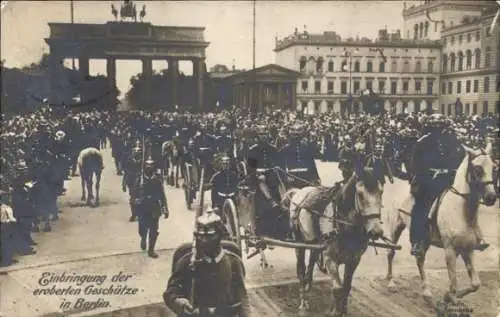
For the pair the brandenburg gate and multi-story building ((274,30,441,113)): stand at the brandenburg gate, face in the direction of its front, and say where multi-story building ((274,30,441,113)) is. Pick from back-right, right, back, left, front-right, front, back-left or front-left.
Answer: left

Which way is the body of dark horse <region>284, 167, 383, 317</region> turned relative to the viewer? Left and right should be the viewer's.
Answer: facing the viewer and to the right of the viewer

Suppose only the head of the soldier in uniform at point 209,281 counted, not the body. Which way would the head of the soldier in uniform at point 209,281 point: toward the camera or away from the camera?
toward the camera

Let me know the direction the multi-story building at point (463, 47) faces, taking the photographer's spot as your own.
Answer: facing the viewer and to the left of the viewer

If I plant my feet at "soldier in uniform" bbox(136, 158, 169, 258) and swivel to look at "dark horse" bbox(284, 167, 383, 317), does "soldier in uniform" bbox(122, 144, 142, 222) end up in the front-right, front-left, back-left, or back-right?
back-left

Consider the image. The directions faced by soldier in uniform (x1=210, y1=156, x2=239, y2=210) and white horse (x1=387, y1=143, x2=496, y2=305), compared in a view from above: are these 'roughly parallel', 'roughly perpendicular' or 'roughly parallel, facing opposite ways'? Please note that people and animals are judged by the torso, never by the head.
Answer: roughly parallel

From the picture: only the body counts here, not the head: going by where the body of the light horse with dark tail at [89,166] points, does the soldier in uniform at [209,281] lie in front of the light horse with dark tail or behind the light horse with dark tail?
behind

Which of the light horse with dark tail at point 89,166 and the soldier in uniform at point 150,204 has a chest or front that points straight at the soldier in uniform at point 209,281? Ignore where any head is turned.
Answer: the soldier in uniform at point 150,204

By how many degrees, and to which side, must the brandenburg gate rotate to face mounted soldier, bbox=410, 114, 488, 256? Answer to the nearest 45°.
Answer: approximately 45° to its left

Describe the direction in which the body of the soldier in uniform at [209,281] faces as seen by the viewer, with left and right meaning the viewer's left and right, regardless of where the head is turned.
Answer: facing the viewer

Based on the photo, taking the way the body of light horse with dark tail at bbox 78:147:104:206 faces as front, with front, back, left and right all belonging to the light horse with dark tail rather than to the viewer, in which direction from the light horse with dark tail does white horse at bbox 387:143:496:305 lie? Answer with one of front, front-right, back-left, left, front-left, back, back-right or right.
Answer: back-right

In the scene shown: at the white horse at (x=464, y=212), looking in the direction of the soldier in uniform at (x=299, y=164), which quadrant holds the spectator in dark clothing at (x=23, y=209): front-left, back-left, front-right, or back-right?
front-left

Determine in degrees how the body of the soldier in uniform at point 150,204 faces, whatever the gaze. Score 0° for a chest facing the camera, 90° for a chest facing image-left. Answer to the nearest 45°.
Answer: approximately 0°

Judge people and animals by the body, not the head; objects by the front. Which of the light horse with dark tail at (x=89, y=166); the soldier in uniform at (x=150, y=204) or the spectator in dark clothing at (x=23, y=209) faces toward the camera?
the soldier in uniform at (x=150, y=204)

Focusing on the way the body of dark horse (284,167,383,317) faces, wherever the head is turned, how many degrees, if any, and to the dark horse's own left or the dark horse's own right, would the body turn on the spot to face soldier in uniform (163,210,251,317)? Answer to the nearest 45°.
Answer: approximately 90° to the dark horse's own right

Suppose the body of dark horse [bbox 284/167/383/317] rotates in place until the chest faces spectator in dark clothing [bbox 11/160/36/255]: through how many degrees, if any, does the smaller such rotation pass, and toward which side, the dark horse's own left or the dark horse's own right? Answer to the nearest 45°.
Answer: approximately 135° to the dark horse's own right

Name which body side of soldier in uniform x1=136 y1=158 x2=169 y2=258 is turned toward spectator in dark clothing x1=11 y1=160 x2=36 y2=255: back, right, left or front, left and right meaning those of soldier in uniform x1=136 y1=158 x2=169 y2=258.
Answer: right

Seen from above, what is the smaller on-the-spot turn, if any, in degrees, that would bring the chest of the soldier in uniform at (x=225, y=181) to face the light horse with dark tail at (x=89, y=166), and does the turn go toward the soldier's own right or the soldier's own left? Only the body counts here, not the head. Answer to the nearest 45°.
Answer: approximately 135° to the soldier's own right

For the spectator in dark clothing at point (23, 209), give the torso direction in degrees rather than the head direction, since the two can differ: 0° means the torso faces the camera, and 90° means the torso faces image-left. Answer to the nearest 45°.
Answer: approximately 270°

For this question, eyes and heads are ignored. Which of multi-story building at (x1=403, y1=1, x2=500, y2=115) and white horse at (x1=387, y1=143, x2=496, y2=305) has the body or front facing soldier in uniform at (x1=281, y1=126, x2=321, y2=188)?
the multi-story building

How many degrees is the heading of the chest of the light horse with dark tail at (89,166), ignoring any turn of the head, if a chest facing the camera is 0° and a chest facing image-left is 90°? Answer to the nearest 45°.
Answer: approximately 180°

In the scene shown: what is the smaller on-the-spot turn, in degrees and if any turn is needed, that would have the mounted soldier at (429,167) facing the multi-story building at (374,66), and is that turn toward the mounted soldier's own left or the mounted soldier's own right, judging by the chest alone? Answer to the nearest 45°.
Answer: approximately 180°
